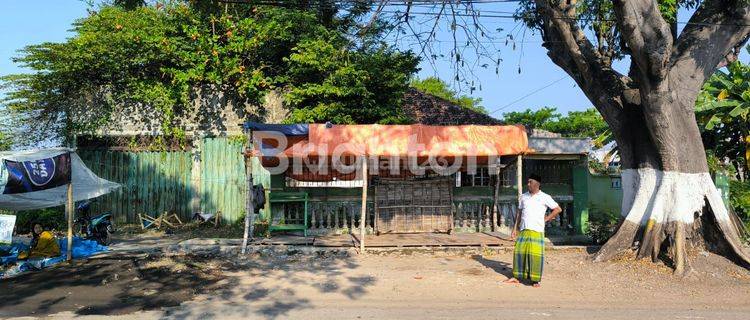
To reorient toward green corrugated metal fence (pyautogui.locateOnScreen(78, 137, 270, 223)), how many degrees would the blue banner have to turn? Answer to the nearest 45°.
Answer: approximately 135° to its left

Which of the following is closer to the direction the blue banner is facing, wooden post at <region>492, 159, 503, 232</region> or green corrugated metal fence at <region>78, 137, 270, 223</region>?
the wooden post

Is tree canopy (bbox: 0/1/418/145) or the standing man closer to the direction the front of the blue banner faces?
the standing man

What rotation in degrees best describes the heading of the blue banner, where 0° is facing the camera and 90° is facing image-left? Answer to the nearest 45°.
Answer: approximately 0°

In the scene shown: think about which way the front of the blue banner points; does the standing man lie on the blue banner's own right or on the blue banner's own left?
on the blue banner's own left

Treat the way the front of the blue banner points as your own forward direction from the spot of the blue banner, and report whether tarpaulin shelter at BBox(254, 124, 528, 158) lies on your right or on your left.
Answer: on your left

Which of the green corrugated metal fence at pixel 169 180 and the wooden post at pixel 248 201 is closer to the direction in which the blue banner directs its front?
the wooden post
